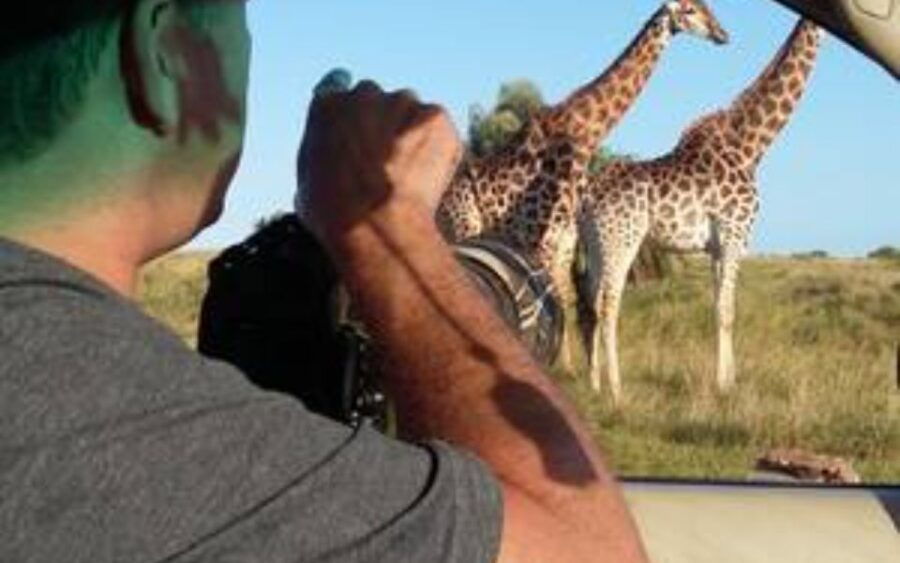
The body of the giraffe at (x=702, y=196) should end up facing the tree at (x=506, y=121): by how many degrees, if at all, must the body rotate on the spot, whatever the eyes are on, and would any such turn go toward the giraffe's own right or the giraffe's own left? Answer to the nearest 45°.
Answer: approximately 90° to the giraffe's own left

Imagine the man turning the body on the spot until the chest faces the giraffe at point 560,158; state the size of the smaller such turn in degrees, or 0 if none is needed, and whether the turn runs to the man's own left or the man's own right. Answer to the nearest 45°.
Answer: approximately 45° to the man's own left

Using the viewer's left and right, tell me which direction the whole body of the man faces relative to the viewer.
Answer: facing away from the viewer and to the right of the viewer

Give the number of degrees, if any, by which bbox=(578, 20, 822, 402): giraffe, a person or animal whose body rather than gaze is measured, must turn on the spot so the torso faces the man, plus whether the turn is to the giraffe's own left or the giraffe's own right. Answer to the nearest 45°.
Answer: approximately 90° to the giraffe's own right

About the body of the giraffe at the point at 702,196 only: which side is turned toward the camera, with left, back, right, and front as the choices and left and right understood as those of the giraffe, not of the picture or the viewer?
right

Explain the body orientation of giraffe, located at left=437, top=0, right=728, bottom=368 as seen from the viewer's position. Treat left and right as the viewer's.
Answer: facing to the right of the viewer

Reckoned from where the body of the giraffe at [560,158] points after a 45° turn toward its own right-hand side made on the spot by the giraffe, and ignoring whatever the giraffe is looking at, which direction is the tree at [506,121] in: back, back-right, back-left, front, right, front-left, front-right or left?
back-left

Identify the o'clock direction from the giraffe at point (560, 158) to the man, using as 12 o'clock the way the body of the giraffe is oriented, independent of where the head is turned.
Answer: The man is roughly at 3 o'clock from the giraffe.

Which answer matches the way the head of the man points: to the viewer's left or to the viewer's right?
to the viewer's right
